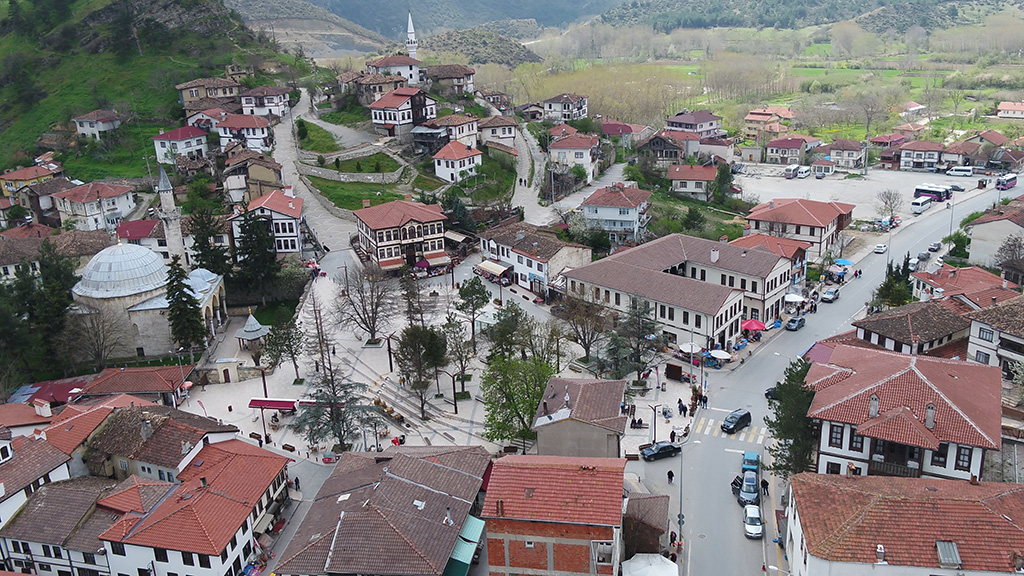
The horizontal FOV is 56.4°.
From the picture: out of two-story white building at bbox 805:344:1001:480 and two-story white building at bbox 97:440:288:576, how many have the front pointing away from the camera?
0

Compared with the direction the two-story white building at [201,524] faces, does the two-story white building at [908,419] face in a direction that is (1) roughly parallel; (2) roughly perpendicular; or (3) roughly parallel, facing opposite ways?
roughly perpendicular

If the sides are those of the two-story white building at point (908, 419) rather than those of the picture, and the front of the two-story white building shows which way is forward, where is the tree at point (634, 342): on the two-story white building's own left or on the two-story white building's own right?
on the two-story white building's own right

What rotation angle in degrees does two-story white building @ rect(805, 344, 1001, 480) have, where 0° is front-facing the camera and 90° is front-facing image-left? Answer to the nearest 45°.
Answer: approximately 0°

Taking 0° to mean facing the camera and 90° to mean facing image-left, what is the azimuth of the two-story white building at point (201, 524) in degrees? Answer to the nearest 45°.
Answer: approximately 315°

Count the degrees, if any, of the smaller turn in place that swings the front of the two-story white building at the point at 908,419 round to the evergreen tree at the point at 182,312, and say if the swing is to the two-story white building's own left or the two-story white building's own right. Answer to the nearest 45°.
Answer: approximately 90° to the two-story white building's own right

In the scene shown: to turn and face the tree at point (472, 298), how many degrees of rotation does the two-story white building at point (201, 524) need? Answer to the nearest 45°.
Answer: approximately 90° to its left

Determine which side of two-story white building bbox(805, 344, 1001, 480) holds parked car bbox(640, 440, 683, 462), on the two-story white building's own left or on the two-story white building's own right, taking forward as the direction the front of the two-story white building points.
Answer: on the two-story white building's own right

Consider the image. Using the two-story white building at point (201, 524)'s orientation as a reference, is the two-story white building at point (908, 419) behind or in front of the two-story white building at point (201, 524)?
in front

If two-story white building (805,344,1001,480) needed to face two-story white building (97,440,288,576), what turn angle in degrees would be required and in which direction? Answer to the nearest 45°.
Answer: approximately 45° to its right
